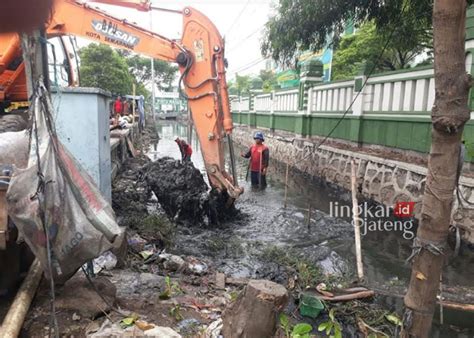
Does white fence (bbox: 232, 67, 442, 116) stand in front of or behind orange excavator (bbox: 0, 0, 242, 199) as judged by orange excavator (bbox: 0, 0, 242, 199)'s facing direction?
in front

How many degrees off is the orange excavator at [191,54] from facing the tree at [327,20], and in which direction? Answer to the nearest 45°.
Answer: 0° — it already faces it

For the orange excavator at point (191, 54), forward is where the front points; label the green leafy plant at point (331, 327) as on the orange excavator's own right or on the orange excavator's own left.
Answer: on the orange excavator's own right

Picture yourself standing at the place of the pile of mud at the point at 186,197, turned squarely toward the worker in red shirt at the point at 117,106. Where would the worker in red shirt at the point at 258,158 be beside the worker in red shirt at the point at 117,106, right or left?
right

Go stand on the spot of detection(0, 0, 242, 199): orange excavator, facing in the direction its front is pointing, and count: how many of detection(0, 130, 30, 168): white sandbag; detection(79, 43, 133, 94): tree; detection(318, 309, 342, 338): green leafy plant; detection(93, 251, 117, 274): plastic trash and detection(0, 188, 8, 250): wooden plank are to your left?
1

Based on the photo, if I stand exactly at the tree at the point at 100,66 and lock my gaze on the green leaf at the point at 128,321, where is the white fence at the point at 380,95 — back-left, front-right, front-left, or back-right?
front-left

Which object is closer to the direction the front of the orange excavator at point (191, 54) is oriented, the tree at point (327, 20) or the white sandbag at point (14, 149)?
the tree

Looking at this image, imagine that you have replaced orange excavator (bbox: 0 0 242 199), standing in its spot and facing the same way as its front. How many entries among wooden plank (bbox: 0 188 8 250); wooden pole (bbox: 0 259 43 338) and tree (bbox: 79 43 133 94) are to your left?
1

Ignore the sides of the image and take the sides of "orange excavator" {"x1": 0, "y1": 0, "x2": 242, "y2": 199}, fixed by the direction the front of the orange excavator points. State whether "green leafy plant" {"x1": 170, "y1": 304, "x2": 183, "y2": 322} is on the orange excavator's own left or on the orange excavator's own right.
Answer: on the orange excavator's own right

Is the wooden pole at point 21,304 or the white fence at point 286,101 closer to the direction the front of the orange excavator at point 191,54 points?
the white fence

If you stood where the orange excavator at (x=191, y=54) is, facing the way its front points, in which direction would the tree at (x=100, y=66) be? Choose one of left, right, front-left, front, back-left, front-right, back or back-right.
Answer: left

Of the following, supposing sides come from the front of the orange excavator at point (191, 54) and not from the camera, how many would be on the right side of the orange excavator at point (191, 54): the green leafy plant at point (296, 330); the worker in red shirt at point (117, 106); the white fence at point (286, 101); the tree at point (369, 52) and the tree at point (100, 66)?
1

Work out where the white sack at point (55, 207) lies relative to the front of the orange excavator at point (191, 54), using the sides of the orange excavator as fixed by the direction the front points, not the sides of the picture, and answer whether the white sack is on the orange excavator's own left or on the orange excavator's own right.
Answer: on the orange excavator's own right

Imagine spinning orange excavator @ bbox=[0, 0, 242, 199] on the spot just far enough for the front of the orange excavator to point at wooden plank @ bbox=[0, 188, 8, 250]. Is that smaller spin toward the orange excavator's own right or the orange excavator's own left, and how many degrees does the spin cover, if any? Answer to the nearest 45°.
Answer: approximately 135° to the orange excavator's own right

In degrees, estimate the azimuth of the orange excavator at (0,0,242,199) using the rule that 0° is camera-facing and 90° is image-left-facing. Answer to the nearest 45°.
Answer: approximately 270°

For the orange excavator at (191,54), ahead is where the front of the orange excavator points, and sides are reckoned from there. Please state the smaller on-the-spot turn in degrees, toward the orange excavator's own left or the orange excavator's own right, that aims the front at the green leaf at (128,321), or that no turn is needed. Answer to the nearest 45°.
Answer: approximately 90° to the orange excavator's own right

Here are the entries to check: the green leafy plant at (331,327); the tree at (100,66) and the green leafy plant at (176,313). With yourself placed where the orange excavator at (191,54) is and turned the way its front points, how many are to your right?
2
